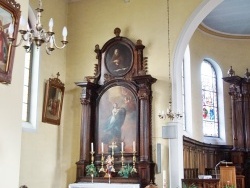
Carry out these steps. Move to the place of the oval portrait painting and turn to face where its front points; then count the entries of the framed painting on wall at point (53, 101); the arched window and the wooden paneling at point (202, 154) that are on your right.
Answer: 1

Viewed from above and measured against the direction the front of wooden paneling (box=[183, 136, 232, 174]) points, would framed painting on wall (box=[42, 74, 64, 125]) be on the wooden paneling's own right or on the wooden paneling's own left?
on the wooden paneling's own right

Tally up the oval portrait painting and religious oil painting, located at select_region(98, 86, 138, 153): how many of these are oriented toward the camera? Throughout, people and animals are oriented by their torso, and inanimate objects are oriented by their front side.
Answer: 2

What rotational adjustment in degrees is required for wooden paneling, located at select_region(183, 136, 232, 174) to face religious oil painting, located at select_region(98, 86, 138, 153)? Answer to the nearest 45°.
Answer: approximately 90° to its right

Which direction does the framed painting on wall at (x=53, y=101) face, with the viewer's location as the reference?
facing the viewer and to the right of the viewer

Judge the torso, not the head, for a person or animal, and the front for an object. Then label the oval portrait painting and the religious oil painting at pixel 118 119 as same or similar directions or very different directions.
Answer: same or similar directions

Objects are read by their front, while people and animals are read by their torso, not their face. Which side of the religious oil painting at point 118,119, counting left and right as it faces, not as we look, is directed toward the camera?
front

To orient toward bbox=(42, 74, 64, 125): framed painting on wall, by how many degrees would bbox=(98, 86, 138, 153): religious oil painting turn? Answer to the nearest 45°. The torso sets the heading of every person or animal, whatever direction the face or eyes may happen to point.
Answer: approximately 90° to its right

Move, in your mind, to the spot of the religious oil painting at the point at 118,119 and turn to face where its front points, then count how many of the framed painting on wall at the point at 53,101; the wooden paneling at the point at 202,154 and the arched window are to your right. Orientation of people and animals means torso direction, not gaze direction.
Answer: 1

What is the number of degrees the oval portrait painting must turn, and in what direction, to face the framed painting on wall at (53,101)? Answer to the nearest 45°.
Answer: approximately 90° to its right

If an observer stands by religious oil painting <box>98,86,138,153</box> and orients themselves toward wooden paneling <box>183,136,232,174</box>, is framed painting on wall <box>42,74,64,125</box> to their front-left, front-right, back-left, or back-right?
back-left
